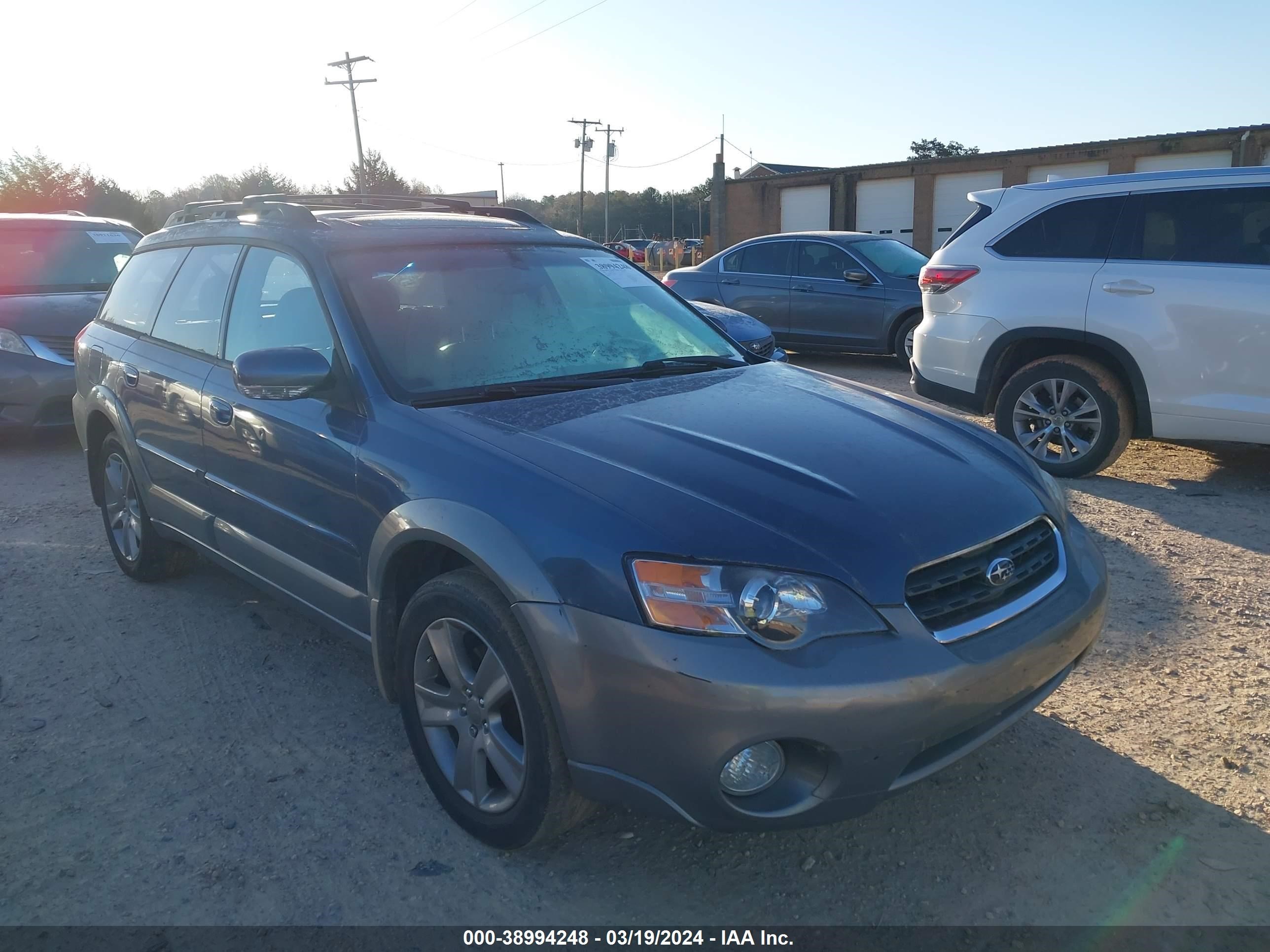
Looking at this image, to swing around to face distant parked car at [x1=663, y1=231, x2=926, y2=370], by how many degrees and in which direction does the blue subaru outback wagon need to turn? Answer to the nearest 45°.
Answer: approximately 135° to its left

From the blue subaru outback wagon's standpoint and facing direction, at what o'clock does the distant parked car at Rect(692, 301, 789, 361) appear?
The distant parked car is roughly at 8 o'clock from the blue subaru outback wagon.

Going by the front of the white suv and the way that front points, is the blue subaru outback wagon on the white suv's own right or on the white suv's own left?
on the white suv's own right

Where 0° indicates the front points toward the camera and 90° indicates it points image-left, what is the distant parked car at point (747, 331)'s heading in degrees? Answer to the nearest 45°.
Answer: approximately 315°

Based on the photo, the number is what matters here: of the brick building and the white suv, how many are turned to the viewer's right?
1

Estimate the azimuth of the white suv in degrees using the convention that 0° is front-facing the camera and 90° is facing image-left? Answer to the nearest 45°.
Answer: approximately 270°

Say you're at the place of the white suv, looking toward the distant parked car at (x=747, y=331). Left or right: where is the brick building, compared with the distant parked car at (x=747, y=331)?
right

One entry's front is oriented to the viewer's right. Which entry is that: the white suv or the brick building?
the white suv

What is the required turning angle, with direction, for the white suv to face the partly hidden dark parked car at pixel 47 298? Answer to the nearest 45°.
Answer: approximately 180°

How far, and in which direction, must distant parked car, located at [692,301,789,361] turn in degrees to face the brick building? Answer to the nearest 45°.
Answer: approximately 135° to its left

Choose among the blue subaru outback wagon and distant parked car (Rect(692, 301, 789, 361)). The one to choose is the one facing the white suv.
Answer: the distant parked car
